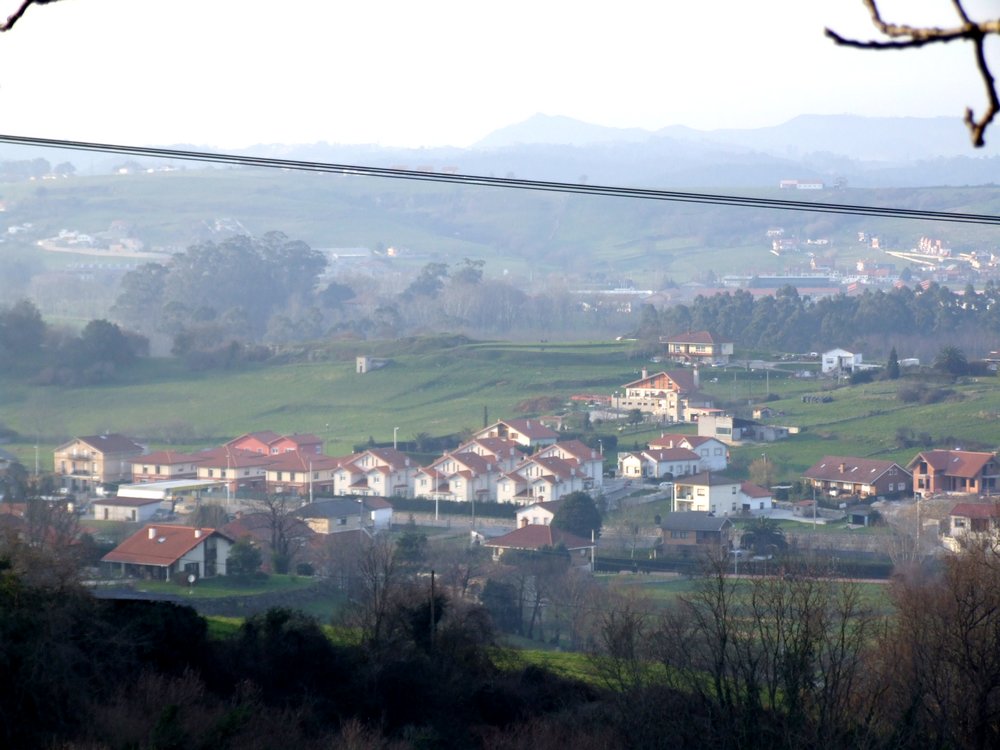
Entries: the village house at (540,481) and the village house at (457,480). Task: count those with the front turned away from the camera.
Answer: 0

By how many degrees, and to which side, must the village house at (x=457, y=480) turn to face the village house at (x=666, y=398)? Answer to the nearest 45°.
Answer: approximately 180°

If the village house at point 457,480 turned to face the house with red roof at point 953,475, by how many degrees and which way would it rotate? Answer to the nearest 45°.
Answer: approximately 135° to its left

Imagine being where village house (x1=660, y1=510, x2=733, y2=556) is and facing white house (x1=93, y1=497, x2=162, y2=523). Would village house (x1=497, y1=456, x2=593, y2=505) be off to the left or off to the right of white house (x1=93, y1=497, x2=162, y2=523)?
right

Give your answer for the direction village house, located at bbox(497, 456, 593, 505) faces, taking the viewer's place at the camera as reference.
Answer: facing the viewer and to the left of the viewer

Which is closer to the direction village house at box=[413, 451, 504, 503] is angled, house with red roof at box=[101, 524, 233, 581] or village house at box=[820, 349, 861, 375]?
the house with red roof

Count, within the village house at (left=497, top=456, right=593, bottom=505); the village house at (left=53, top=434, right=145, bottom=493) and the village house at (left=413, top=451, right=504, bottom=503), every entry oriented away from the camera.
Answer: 0

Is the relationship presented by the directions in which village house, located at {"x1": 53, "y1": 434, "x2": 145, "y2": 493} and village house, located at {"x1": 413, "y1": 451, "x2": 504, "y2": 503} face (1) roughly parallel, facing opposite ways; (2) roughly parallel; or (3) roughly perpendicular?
roughly parallel

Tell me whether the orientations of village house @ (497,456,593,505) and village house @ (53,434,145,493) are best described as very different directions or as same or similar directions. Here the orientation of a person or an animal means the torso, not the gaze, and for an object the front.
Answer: same or similar directions

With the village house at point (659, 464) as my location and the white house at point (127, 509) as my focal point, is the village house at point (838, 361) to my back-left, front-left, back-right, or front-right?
back-right

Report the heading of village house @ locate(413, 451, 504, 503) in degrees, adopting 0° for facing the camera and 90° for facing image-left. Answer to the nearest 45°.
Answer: approximately 45°

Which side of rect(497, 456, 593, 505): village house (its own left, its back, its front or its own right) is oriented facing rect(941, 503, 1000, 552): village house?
left

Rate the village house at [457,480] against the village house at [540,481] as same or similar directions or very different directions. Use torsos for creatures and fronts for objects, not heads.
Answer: same or similar directions

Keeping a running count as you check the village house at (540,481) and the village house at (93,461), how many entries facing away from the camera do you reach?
0

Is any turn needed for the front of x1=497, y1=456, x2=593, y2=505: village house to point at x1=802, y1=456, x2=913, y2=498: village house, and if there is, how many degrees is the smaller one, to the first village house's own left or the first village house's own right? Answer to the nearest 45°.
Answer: approximately 135° to the first village house's own left

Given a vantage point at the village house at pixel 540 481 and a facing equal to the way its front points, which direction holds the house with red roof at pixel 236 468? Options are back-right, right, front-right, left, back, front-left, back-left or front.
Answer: front-right

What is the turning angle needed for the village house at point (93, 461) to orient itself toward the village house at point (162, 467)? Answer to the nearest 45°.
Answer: approximately 135° to its left

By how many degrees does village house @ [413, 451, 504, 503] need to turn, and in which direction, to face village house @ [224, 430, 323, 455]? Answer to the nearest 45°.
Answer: approximately 90° to its right
